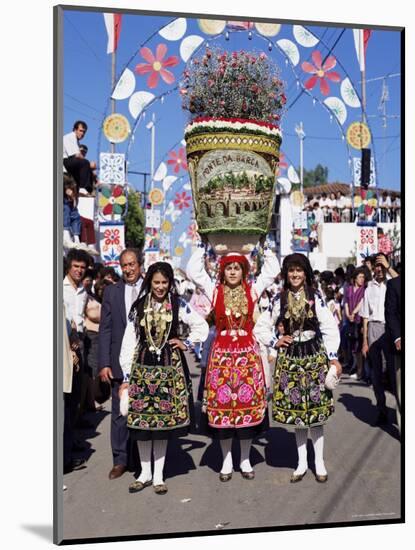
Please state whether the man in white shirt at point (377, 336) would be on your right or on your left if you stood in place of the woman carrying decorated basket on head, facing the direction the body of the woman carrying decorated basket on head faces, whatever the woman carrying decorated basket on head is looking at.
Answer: on your left

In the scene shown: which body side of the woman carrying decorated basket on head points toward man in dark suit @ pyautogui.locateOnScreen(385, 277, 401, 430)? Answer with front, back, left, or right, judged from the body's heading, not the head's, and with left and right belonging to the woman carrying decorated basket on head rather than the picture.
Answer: left

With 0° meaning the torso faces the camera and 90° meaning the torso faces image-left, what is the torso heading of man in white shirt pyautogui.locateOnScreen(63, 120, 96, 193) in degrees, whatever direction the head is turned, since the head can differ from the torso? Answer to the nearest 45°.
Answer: approximately 315°

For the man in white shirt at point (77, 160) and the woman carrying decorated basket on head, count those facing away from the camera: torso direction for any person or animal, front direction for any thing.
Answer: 0
